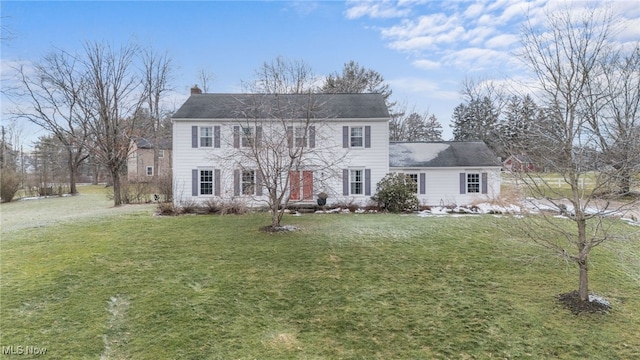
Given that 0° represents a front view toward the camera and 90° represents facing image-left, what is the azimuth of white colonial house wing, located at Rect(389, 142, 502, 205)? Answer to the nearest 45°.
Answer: approximately 0°

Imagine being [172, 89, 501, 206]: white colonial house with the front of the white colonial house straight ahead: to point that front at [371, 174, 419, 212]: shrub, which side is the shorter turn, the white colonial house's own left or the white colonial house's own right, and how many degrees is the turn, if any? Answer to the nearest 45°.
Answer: approximately 90° to the white colonial house's own left

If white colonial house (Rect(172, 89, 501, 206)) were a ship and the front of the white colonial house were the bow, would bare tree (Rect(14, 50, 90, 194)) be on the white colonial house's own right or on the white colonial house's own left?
on the white colonial house's own right

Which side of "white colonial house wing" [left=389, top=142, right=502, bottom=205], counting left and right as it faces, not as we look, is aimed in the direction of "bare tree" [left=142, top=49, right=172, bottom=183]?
right

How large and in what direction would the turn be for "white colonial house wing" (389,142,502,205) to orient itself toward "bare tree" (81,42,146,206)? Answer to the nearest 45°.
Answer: approximately 90° to its right
